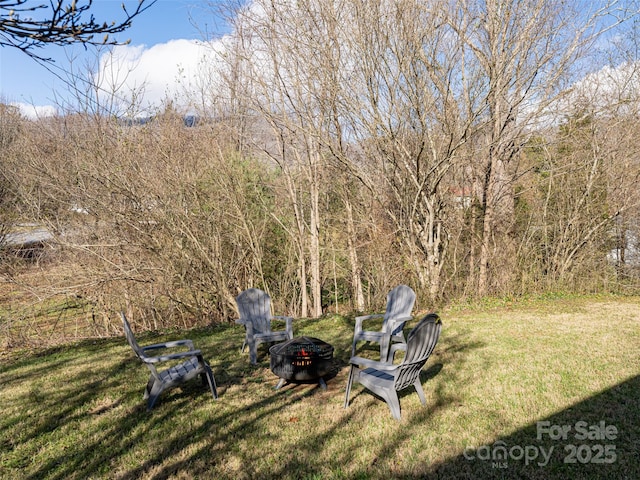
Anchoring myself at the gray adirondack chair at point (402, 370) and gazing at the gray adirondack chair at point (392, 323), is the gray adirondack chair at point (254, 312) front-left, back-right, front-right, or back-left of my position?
front-left

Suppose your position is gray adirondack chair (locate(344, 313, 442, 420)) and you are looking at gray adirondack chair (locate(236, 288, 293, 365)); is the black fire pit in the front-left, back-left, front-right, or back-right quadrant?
front-left

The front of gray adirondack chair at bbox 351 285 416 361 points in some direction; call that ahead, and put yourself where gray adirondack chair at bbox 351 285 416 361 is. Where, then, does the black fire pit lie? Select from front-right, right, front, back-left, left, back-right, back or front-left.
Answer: front

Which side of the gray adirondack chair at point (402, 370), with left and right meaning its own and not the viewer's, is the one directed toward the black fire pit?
front

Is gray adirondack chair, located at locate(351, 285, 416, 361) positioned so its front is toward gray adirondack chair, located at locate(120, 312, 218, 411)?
yes

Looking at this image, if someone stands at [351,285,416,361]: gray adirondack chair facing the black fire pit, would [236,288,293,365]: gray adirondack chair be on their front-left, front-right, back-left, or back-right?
front-right

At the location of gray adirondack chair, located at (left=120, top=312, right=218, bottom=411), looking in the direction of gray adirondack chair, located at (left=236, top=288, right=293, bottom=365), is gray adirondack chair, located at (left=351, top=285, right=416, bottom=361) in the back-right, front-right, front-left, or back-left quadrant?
front-right

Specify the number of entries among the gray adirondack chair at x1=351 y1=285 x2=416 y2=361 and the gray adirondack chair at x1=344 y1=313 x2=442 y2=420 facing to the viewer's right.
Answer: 0

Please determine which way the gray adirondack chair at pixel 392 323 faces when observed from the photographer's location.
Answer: facing the viewer and to the left of the viewer

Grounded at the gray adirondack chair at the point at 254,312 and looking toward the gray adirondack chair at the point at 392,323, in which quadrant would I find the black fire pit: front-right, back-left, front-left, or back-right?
front-right

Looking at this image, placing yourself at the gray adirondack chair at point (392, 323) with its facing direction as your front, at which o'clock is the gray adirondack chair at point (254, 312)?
the gray adirondack chair at point (254, 312) is roughly at 2 o'clock from the gray adirondack chair at point (392, 323).

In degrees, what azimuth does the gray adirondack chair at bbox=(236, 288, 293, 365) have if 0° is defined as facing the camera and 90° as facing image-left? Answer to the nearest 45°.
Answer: approximately 315°

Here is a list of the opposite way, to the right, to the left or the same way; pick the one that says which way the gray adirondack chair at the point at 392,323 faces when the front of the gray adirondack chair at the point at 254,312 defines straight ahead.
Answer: to the right

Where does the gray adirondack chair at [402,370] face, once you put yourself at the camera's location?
facing away from the viewer and to the left of the viewer

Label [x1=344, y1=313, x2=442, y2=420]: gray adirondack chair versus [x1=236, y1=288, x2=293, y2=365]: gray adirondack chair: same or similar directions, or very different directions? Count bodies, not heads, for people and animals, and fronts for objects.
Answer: very different directions

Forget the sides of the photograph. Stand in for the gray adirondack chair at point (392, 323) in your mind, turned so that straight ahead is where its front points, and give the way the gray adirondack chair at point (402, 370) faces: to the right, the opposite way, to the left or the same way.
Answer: to the right
